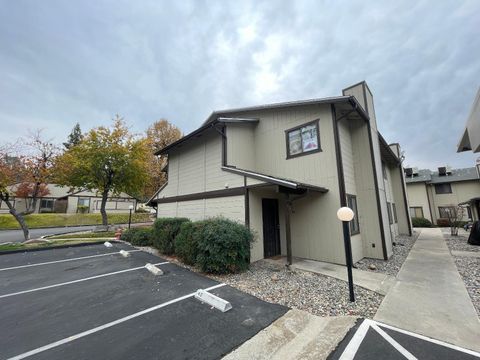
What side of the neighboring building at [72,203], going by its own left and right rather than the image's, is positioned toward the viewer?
front

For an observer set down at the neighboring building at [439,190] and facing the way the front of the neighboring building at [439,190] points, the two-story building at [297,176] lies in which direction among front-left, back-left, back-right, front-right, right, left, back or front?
front

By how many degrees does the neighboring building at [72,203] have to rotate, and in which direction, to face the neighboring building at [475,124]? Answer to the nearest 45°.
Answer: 0° — it already faces it

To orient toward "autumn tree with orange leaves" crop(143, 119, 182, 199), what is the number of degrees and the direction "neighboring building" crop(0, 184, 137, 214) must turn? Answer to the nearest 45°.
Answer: approximately 45° to its left

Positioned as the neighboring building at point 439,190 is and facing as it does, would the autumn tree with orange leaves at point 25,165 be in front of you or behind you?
in front

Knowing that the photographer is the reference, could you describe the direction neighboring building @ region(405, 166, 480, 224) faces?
facing the viewer

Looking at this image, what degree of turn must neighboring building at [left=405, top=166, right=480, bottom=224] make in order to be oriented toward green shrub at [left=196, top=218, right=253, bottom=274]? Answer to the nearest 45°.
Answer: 0° — it already faces it

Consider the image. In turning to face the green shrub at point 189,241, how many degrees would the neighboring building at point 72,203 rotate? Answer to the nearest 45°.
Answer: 0° — it already faces it

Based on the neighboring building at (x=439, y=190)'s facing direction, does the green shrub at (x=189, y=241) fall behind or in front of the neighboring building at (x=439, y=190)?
in front

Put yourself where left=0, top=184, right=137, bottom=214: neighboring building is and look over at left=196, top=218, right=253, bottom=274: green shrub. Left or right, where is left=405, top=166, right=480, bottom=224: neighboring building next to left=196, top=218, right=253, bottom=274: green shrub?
left

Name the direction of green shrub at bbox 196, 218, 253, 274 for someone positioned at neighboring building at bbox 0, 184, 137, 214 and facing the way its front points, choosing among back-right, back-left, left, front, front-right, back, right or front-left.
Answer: front

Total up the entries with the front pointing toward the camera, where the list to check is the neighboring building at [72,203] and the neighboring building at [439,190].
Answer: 2
